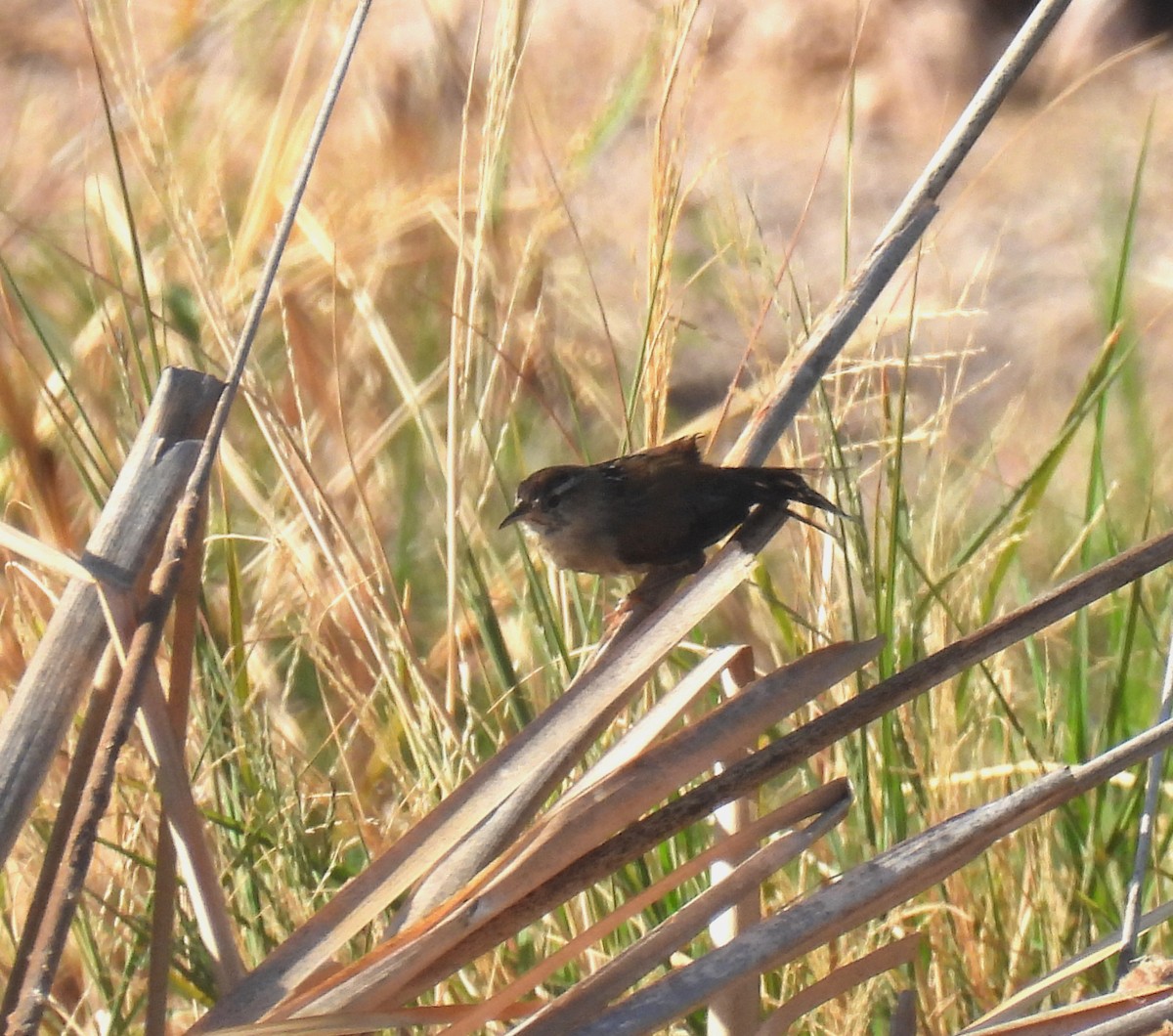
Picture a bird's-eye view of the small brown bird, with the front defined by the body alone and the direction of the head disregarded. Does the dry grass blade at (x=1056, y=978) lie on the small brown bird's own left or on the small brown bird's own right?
on the small brown bird's own left

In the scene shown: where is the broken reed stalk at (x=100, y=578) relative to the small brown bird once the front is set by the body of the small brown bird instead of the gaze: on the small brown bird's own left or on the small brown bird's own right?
on the small brown bird's own left

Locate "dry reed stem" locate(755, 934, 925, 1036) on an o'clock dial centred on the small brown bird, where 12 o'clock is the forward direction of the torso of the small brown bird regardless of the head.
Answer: The dry reed stem is roughly at 9 o'clock from the small brown bird.

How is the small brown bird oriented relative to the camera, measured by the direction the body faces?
to the viewer's left

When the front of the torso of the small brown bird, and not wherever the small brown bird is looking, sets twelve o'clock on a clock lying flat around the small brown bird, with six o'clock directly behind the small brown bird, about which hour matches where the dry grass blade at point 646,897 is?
The dry grass blade is roughly at 9 o'clock from the small brown bird.

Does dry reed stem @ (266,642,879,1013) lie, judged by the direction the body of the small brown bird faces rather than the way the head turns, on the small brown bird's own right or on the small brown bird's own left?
on the small brown bird's own left

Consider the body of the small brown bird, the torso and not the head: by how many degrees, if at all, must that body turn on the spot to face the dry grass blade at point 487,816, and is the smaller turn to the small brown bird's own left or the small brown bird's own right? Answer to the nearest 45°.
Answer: approximately 90° to the small brown bird's own left

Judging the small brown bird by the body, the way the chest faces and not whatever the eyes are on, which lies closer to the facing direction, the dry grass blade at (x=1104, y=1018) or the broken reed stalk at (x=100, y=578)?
the broken reed stalk

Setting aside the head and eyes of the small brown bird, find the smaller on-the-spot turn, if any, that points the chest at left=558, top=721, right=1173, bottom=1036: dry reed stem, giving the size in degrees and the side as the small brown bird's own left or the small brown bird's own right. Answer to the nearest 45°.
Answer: approximately 90° to the small brown bird's own left
